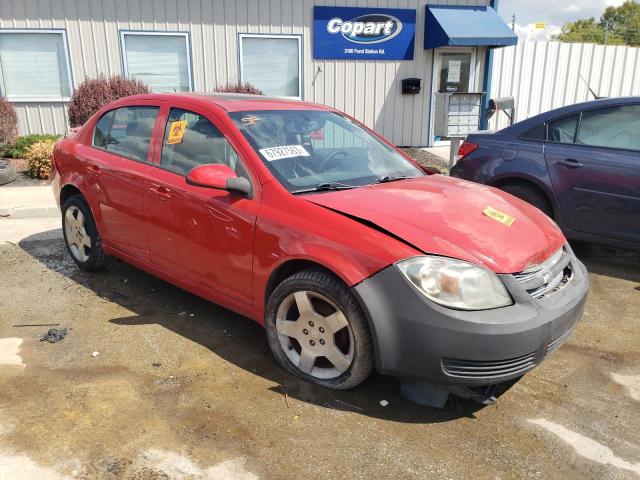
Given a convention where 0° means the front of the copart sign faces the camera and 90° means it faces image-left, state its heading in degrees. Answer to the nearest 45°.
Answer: approximately 0°

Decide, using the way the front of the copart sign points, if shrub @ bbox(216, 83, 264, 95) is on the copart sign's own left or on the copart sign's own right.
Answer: on the copart sign's own right

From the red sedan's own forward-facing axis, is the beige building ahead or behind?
behind

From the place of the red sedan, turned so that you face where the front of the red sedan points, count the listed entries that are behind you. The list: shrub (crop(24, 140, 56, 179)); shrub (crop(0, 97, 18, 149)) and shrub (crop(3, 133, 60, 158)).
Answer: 3

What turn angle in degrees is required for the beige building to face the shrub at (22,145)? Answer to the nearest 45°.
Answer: approximately 90° to its right

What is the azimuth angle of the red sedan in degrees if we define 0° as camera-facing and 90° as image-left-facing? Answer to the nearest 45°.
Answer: approximately 315°

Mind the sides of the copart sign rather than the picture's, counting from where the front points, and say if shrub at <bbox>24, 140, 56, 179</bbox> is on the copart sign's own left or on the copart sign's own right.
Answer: on the copart sign's own right

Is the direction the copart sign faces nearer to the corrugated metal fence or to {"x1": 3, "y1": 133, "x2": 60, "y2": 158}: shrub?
the shrub

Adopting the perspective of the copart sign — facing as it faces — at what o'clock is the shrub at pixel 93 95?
The shrub is roughly at 2 o'clock from the copart sign.

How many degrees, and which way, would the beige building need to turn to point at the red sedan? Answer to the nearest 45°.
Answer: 0° — it already faces it

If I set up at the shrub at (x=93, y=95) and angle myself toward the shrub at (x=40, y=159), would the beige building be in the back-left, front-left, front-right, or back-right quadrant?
back-left
